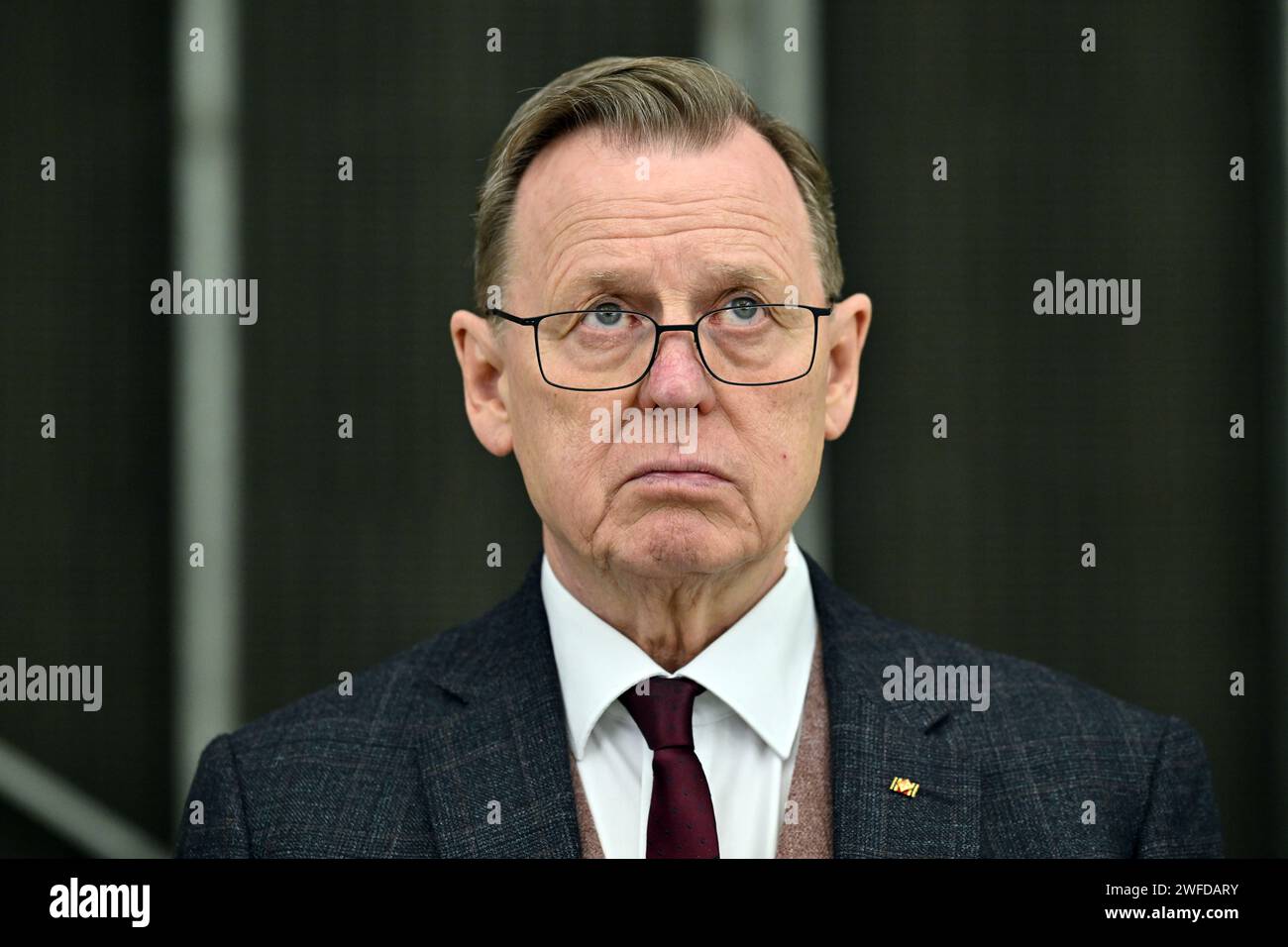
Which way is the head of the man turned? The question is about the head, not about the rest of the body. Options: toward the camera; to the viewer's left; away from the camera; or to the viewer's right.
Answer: toward the camera

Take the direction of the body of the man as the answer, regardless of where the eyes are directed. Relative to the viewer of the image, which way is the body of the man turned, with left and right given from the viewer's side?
facing the viewer
